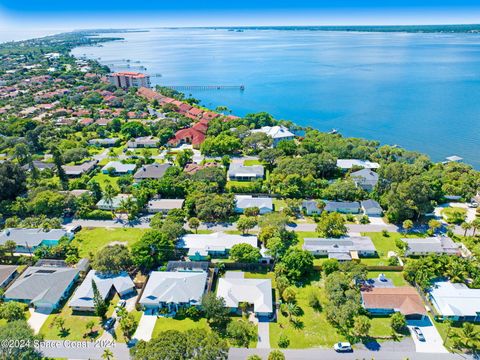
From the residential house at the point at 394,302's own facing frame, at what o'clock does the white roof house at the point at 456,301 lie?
The white roof house is roughly at 8 o'clock from the residential house.

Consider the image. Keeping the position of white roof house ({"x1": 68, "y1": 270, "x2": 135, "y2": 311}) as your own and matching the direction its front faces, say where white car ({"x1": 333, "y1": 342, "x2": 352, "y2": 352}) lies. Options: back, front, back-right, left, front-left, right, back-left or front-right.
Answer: front-left

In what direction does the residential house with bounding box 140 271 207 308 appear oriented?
toward the camera

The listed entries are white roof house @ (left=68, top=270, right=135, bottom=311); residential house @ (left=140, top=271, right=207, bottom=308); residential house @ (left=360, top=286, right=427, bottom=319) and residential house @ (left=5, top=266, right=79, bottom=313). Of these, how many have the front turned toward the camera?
4

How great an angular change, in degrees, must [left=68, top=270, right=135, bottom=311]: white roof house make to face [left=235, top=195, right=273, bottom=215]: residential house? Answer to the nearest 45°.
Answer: approximately 90° to its left

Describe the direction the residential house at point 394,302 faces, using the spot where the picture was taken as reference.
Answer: facing the viewer

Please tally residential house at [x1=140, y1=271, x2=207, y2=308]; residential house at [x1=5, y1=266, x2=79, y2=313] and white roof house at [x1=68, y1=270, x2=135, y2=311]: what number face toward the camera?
3

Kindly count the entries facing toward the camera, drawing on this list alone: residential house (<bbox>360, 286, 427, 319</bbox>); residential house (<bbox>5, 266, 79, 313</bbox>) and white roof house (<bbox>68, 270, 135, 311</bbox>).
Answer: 3

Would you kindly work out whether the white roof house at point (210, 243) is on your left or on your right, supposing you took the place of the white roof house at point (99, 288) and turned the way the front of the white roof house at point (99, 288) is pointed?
on your left

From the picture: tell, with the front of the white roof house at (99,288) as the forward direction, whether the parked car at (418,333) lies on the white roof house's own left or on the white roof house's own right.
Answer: on the white roof house's own left

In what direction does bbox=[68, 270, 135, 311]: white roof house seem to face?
toward the camera

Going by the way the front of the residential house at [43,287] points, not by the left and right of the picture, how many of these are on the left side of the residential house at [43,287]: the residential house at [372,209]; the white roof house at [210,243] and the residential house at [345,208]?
3

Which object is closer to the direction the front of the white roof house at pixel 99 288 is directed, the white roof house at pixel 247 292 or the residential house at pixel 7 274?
the white roof house

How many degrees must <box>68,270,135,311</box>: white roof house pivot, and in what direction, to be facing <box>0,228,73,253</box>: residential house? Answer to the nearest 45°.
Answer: approximately 135° to its right
